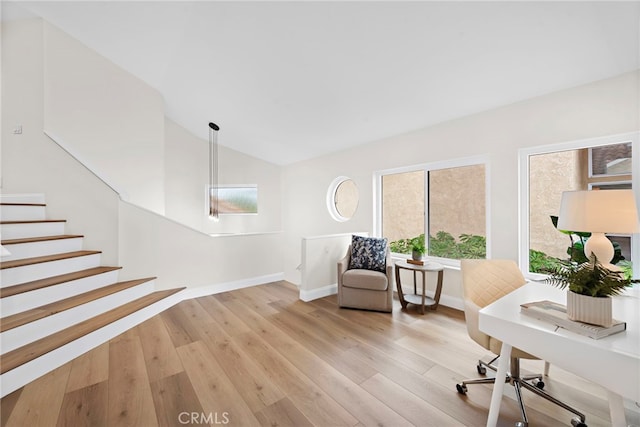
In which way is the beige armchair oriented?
toward the camera

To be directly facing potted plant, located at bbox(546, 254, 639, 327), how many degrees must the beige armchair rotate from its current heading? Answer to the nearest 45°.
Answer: approximately 45° to its left

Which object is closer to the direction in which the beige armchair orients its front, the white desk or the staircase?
the white desk

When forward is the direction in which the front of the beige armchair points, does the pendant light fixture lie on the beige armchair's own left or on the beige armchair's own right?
on the beige armchair's own right

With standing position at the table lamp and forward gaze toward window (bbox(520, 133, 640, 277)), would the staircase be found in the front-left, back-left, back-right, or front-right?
back-left

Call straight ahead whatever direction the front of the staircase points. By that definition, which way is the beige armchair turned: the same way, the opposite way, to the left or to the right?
to the right

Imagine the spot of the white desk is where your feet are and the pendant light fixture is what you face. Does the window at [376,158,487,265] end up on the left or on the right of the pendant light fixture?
right

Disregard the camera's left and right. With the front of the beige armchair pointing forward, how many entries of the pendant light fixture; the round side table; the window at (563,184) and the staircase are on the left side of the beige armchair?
2

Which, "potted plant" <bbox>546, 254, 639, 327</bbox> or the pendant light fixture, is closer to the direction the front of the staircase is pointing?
the potted plant

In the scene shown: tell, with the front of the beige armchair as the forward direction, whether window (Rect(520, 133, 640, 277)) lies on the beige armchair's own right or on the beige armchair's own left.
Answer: on the beige armchair's own left

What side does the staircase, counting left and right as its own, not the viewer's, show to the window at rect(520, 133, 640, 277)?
front

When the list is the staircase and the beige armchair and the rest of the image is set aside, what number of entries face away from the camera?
0

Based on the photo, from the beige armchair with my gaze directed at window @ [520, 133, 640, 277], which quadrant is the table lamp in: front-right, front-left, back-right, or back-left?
front-right

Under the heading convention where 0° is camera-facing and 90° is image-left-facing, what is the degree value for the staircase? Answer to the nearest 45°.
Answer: approximately 315°
